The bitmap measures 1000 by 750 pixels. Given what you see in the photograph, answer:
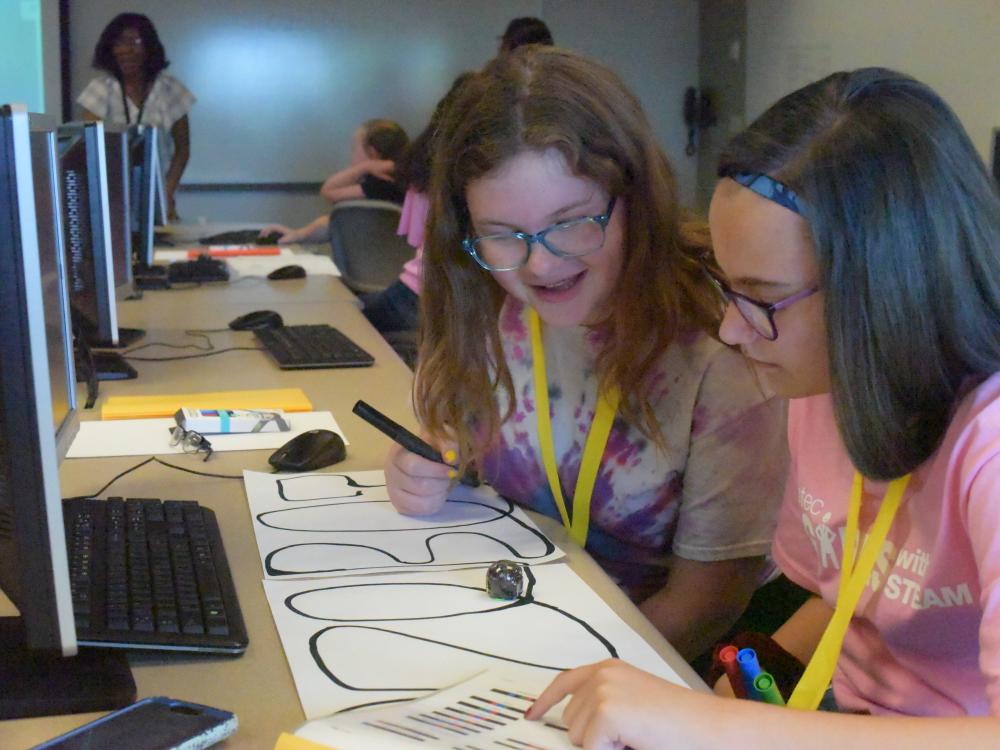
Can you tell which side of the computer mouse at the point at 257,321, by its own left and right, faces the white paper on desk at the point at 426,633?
left

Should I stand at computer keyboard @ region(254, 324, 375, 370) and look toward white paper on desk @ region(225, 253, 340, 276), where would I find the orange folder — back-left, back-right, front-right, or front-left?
back-left

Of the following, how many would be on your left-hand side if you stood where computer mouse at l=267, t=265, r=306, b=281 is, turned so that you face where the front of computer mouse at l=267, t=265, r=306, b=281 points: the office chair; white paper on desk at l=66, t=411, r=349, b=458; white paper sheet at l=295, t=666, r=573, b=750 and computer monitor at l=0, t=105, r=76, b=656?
3

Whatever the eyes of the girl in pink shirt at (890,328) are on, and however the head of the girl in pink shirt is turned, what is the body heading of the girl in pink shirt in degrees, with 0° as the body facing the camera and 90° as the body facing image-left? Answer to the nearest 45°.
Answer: approximately 45°

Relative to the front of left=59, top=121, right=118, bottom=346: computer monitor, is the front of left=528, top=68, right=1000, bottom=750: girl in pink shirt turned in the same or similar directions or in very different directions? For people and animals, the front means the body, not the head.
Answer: very different directions

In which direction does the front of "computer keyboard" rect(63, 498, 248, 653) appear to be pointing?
to the viewer's right

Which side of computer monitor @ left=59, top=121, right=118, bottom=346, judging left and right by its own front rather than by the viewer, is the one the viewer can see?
right

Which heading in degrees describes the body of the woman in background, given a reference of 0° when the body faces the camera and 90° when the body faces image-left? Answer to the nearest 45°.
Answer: approximately 0°

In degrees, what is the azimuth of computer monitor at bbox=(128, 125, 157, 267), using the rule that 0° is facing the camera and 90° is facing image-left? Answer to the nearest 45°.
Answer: approximately 270°

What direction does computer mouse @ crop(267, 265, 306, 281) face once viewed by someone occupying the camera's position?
facing to the left of the viewer

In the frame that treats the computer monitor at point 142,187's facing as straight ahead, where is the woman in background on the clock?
The woman in background is roughly at 9 o'clock from the computer monitor.

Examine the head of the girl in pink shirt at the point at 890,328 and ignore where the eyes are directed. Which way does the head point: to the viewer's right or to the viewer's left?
to the viewer's left
